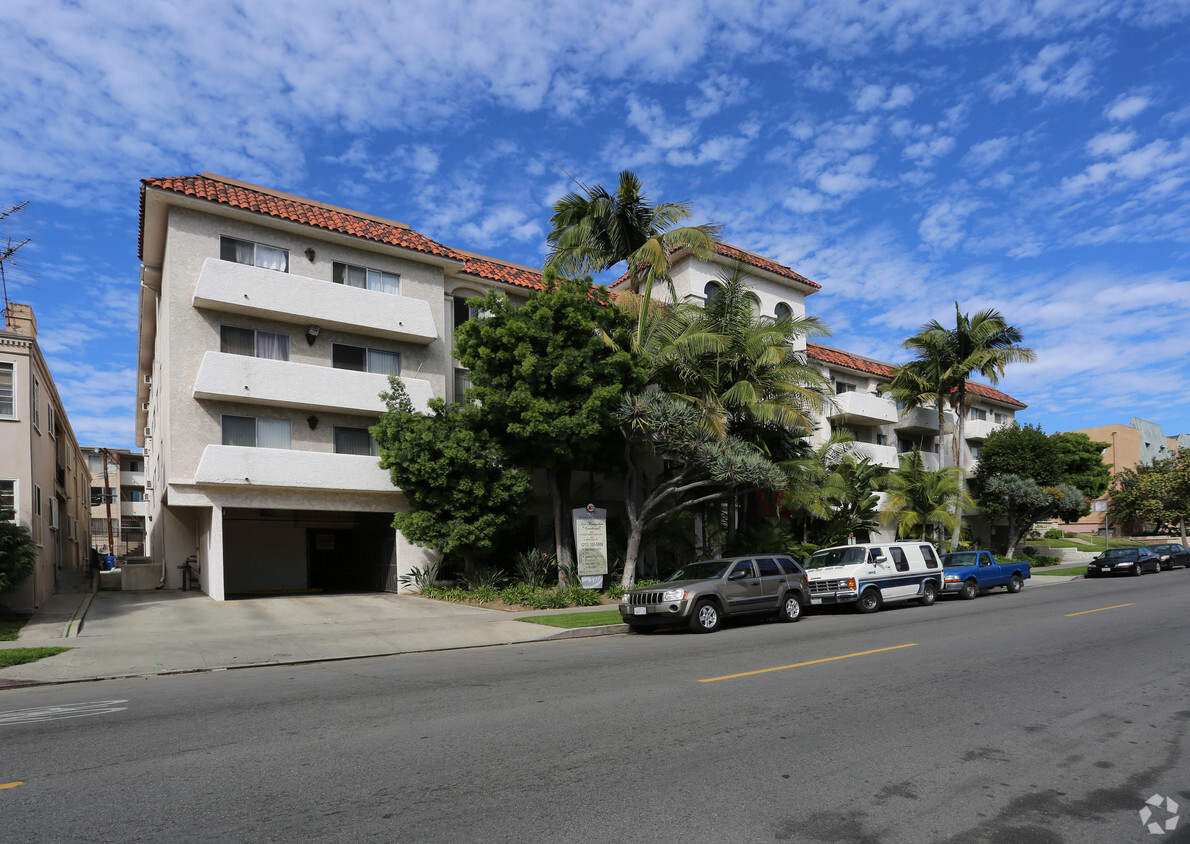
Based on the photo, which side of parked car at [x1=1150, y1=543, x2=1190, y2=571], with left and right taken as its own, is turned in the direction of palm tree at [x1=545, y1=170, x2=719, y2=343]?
front

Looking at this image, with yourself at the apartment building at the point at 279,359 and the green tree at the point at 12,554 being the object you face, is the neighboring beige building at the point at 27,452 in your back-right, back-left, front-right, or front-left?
front-right

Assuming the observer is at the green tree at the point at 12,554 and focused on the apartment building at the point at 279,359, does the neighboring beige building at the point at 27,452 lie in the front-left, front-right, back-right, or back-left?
front-left

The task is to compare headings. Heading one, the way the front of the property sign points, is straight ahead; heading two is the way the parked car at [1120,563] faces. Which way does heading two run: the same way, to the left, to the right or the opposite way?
to the right

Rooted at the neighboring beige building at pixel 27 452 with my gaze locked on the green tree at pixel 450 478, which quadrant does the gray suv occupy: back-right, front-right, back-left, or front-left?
front-right

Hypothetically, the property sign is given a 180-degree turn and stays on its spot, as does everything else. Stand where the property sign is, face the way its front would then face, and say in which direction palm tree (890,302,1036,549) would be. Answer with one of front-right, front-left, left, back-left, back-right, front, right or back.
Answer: front-right

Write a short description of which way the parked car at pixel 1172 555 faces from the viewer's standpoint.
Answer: facing the viewer and to the left of the viewer

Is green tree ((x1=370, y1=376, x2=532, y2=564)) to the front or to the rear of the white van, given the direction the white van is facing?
to the front

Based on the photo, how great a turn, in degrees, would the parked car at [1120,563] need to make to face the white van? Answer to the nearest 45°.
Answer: approximately 45° to its left

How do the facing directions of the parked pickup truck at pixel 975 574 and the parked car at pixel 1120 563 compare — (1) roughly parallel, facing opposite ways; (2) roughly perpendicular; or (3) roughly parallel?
roughly parallel

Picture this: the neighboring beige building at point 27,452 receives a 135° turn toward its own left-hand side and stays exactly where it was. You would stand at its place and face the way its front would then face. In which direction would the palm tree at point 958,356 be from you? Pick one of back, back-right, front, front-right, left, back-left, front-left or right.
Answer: front-right

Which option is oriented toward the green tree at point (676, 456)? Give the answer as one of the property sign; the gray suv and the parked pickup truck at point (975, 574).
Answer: the parked pickup truck

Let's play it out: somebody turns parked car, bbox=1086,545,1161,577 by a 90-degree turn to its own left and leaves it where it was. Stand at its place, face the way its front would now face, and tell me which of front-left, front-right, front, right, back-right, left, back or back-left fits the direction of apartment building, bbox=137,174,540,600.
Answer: right

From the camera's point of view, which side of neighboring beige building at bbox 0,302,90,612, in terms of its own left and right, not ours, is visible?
front

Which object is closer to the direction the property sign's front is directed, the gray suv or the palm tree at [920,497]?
the gray suv

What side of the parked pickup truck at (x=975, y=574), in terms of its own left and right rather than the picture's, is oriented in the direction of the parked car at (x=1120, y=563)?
back

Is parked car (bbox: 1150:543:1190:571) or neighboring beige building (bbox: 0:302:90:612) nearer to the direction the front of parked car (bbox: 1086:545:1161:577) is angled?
the neighboring beige building
